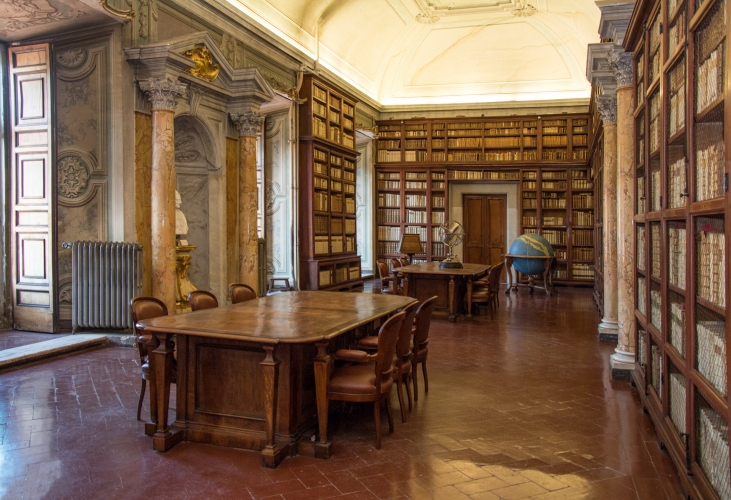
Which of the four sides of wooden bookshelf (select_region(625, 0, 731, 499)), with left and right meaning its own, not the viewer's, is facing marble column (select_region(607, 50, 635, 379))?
right

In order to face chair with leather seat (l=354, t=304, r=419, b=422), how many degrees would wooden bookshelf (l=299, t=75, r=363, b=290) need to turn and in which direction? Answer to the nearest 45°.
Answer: approximately 45° to its right

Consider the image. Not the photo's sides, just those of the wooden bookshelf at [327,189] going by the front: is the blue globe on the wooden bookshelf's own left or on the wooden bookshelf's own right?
on the wooden bookshelf's own left

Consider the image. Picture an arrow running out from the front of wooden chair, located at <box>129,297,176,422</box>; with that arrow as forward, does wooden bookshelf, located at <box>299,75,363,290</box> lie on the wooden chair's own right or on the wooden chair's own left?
on the wooden chair's own left

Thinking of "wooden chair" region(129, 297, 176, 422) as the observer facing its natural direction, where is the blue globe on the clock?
The blue globe is roughly at 9 o'clock from the wooden chair.

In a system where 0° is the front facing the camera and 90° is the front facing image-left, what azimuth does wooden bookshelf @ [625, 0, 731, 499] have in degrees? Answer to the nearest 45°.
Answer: approximately 90°

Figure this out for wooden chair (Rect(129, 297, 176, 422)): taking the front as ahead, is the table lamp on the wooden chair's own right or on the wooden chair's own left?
on the wooden chair's own left

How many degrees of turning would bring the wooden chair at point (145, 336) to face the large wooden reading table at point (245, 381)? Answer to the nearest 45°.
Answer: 0° — it already faces it

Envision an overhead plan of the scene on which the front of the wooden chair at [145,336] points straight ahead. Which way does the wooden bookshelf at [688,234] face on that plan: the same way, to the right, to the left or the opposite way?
the opposite way

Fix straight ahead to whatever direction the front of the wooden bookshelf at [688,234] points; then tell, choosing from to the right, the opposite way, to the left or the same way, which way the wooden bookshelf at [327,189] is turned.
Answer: the opposite way
